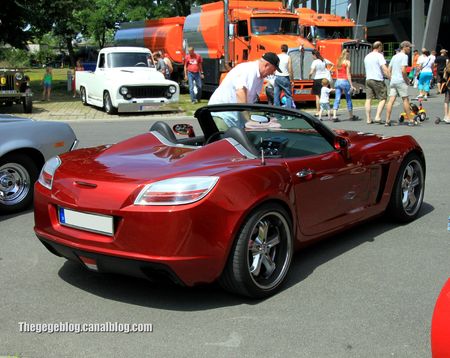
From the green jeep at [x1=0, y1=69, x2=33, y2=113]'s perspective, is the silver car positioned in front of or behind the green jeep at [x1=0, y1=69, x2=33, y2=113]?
in front

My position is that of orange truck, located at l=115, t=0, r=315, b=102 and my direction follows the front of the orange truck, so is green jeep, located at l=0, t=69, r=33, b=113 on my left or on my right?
on my right

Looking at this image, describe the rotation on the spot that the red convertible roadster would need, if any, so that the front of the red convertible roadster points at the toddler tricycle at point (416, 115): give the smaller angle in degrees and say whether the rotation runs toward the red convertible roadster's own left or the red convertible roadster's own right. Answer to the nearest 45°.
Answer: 0° — it already faces it

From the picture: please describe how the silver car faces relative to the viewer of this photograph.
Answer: facing to the right of the viewer

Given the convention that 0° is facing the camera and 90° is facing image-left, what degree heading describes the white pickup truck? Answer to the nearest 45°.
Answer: approximately 315°

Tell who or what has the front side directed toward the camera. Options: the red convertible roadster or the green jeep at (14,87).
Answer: the green jeep

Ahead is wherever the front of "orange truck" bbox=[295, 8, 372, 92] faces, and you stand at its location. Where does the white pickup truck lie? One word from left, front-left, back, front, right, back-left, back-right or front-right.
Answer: right

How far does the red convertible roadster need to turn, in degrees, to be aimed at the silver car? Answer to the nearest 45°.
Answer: approximately 90° to its left

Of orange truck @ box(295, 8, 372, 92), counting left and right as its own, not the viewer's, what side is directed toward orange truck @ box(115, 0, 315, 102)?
right

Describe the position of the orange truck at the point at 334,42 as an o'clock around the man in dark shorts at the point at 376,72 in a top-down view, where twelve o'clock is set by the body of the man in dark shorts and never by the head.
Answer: The orange truck is roughly at 10 o'clock from the man in dark shorts.

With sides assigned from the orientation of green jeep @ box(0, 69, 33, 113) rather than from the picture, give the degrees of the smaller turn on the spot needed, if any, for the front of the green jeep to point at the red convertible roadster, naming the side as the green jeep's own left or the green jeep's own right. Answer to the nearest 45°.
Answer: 0° — it already faces it

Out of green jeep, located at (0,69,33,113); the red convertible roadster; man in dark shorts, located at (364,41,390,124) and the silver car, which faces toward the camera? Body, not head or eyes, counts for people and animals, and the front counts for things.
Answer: the green jeep

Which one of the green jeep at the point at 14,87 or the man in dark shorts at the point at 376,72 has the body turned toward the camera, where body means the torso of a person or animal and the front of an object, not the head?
the green jeep

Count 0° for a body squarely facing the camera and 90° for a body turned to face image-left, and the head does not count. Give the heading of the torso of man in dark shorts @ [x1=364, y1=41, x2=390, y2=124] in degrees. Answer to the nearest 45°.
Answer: approximately 225°
